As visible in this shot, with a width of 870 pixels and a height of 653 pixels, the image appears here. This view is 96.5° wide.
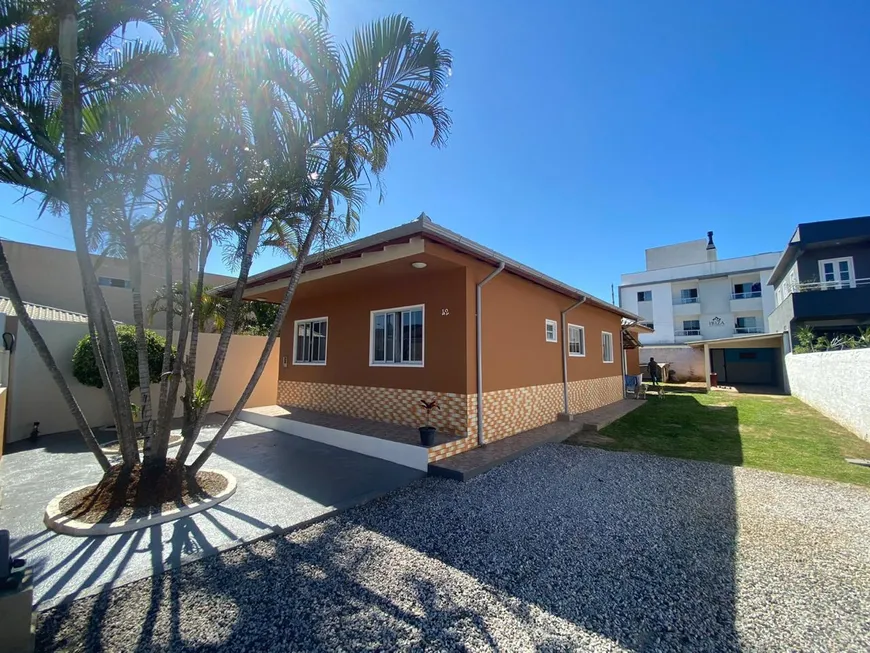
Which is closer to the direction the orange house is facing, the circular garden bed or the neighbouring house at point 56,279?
the circular garden bed

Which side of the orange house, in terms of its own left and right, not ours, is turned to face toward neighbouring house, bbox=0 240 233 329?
right

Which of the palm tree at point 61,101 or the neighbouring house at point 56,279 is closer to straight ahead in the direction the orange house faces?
the palm tree

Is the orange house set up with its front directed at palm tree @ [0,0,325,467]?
yes

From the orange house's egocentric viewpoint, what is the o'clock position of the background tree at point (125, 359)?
The background tree is roughly at 2 o'clock from the orange house.

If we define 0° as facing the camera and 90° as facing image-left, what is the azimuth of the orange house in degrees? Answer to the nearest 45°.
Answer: approximately 45°

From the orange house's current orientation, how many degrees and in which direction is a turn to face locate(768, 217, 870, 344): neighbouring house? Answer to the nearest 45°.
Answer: approximately 180°

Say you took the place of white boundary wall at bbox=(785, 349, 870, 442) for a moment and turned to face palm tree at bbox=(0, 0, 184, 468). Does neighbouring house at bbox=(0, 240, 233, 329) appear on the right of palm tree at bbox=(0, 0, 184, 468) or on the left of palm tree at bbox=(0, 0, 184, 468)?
right

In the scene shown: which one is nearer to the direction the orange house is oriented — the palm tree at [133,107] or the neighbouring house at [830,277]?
the palm tree

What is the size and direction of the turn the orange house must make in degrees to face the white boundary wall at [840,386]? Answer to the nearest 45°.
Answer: approximately 135° to its left

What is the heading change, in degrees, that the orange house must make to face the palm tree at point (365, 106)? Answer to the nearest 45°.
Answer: approximately 45° to its left

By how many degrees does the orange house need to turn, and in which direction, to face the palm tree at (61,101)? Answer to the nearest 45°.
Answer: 0° — it already faces it

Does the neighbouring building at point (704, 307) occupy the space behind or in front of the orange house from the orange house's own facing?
behind
